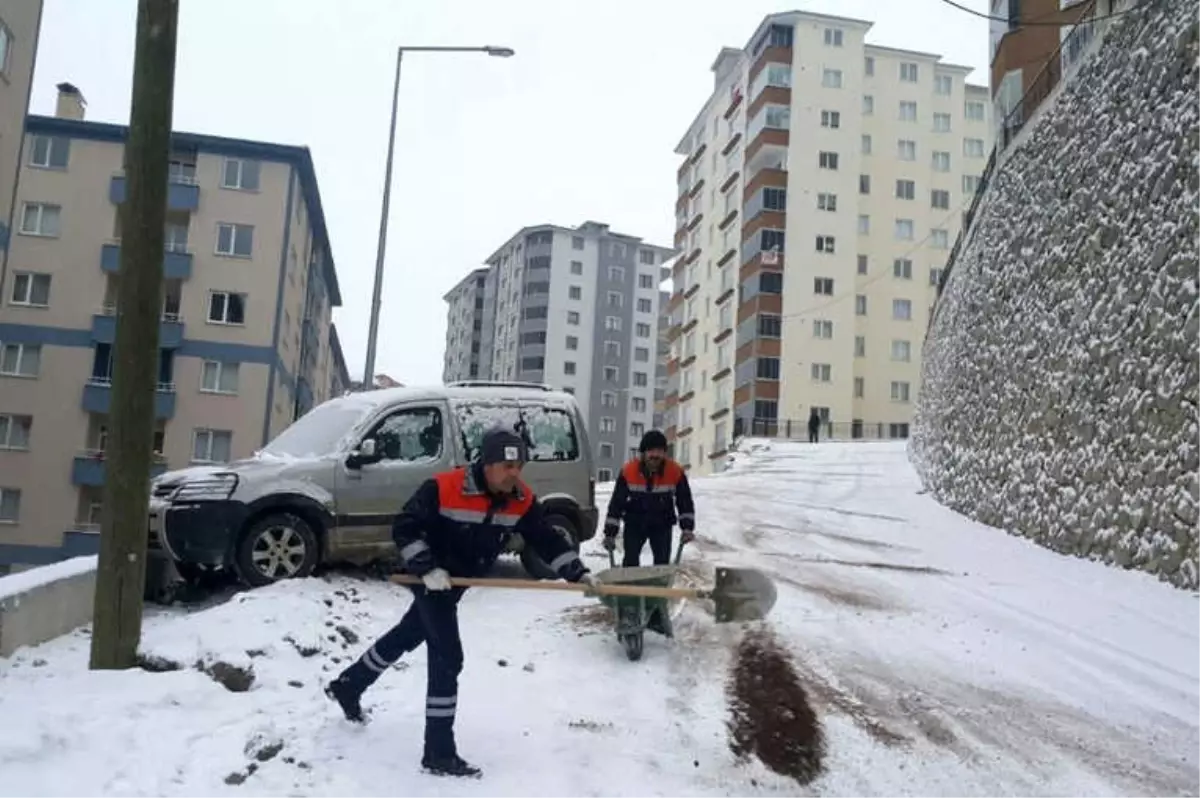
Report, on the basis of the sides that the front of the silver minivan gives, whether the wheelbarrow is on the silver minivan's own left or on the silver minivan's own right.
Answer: on the silver minivan's own left

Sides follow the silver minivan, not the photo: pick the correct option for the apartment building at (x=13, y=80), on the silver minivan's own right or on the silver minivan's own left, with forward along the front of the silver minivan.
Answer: on the silver minivan's own right

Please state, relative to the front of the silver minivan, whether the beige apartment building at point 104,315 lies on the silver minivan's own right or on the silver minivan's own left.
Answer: on the silver minivan's own right

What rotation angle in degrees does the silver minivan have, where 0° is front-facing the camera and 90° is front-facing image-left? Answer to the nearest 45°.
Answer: approximately 45°

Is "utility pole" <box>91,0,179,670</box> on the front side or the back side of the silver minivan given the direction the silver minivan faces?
on the front side

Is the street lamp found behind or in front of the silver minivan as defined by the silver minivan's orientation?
behind

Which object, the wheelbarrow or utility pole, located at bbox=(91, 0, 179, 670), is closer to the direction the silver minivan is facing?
the utility pole
